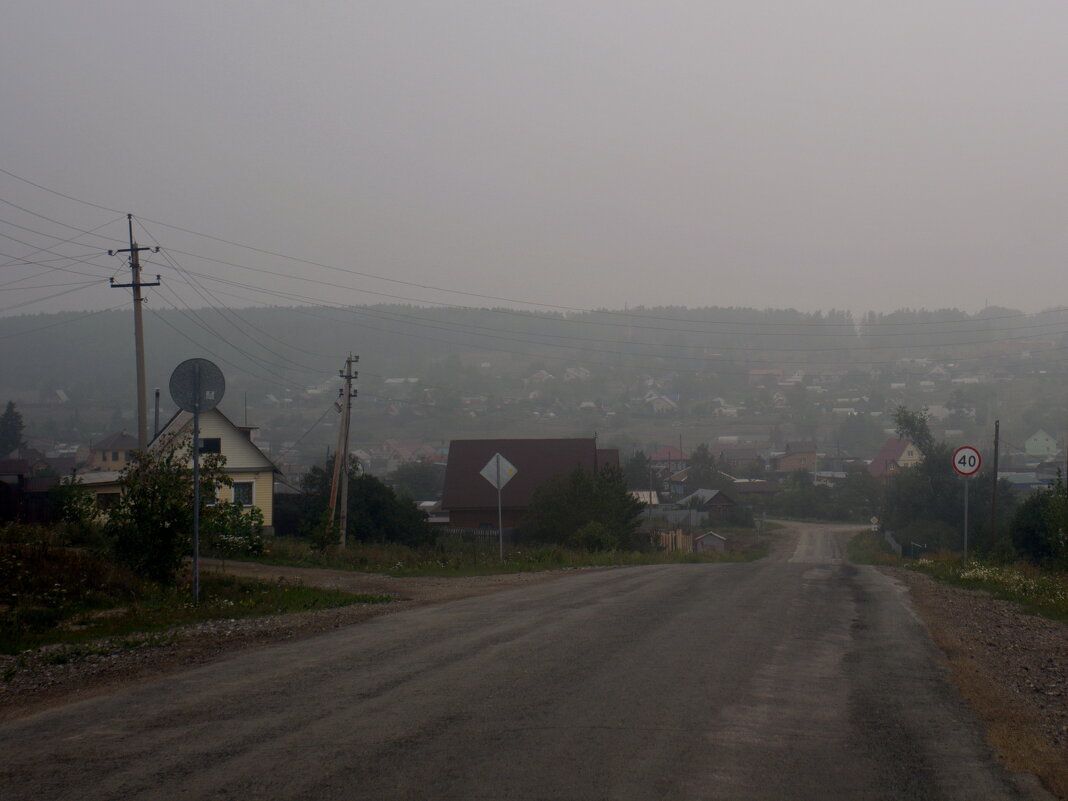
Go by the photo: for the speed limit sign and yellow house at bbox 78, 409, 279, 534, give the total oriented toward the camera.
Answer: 2

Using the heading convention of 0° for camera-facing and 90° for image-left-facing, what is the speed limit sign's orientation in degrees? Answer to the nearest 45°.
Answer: approximately 0°

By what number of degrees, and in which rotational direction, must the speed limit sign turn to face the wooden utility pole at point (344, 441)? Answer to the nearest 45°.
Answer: approximately 90° to its right

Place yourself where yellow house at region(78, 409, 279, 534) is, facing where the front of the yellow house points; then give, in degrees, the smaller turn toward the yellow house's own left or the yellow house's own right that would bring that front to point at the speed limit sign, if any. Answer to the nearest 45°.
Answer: approximately 45° to the yellow house's own left

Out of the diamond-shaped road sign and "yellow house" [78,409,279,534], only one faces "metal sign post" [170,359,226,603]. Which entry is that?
the yellow house
